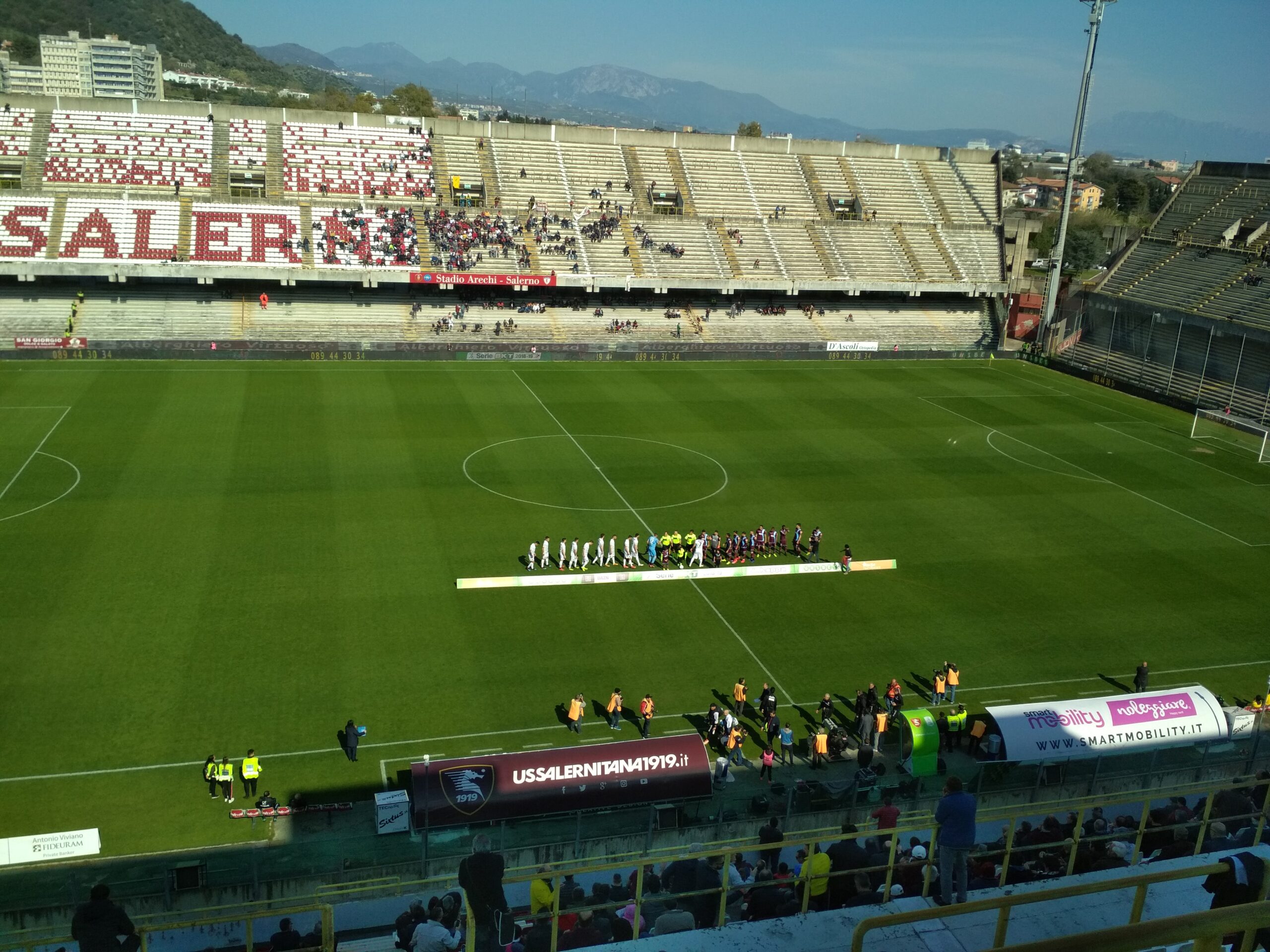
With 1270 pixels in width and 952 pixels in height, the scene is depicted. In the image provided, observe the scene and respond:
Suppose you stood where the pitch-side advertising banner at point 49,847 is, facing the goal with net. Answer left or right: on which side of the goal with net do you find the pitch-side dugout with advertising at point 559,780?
right

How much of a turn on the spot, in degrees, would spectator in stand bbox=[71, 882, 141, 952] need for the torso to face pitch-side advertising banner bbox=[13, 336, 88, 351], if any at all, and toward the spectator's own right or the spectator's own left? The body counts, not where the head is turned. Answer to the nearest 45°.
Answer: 0° — they already face it

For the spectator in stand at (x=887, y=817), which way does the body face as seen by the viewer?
away from the camera

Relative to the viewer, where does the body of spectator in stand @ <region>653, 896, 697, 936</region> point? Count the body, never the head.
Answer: away from the camera

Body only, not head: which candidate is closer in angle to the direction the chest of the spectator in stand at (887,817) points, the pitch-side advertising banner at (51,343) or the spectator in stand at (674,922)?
the pitch-side advertising banner

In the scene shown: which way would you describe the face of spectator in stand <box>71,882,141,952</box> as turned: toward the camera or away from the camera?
away from the camera

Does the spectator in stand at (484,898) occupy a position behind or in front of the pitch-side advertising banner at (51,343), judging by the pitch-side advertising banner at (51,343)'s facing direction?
in front

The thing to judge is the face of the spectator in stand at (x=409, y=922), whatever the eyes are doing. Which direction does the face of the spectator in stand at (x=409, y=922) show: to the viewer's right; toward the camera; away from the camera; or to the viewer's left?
away from the camera
